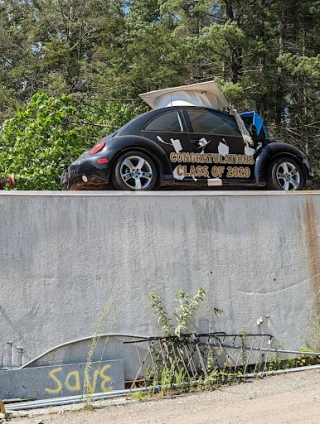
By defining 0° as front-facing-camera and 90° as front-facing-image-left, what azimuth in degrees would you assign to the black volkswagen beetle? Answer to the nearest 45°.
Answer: approximately 270°

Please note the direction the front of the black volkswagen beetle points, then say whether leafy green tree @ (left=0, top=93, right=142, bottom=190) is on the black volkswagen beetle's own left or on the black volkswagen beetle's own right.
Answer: on the black volkswagen beetle's own left
